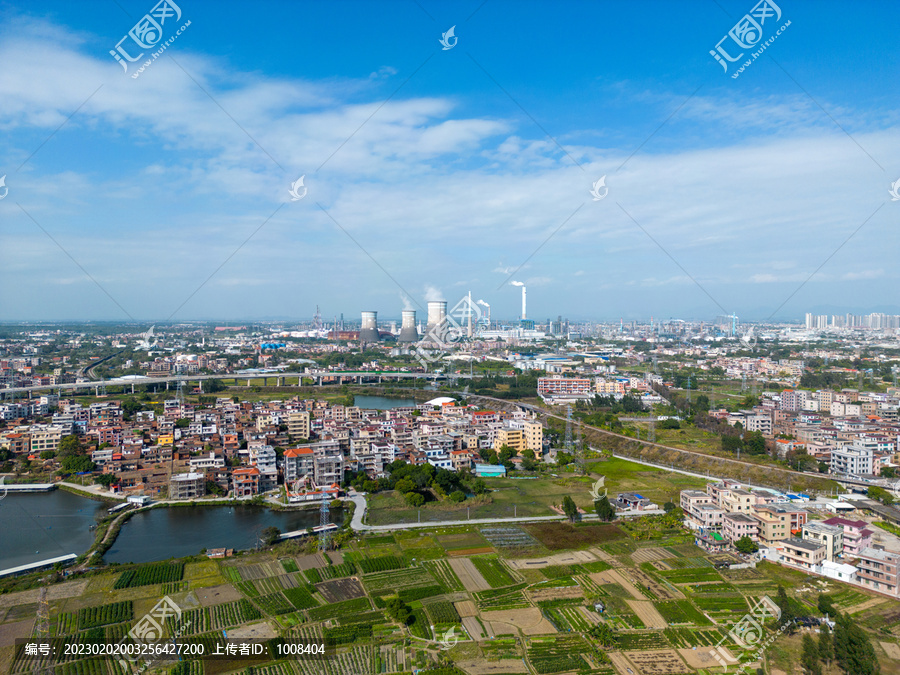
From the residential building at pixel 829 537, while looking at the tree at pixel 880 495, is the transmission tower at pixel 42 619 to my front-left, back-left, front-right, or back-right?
back-left

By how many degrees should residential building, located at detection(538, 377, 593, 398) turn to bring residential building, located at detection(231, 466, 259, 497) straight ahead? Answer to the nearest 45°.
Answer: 0° — it already faces it

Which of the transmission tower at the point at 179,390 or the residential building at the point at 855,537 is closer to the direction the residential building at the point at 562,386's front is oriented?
the residential building

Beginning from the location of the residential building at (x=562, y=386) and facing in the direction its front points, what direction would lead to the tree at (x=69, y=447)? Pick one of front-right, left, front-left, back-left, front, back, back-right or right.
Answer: front-right

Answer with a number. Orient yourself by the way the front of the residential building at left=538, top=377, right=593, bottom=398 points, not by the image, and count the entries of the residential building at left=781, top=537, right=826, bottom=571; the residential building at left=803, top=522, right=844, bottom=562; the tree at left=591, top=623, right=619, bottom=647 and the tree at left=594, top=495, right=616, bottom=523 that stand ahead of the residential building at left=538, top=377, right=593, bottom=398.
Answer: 4

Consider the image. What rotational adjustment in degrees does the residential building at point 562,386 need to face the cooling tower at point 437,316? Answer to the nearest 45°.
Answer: approximately 135° to its right

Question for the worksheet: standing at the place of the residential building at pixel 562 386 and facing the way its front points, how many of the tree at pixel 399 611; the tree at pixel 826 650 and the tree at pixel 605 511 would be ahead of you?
3

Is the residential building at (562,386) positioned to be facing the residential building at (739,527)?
yes

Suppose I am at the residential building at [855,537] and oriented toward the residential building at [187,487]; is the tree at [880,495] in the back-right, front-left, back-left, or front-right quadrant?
back-right

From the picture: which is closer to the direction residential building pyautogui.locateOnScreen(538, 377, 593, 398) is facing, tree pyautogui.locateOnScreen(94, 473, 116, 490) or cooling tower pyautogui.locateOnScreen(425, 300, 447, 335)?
the tree

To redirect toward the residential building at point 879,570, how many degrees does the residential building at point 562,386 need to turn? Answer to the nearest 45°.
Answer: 0° — it already faces it

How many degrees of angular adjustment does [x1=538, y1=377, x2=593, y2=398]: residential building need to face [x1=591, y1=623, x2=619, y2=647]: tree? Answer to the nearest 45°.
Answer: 0° — it already faces it

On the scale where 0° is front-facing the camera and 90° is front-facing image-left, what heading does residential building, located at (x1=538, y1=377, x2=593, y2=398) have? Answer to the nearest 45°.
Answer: approximately 0°

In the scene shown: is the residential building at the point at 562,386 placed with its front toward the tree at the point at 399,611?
yes
